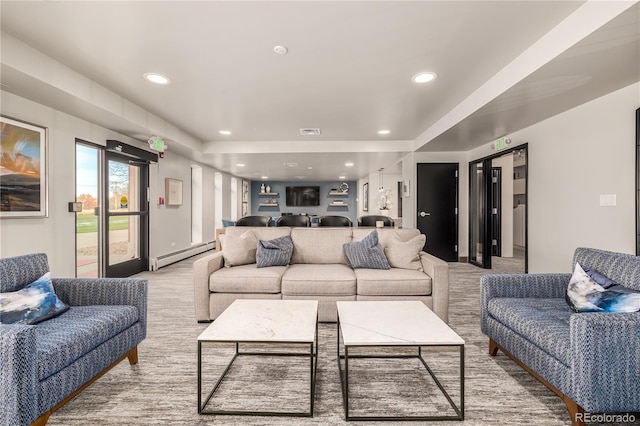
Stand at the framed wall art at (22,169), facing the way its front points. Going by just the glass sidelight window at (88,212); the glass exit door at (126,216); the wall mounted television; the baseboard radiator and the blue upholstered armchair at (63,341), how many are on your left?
4

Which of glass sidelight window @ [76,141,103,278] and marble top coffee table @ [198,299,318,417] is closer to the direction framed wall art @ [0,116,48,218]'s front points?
the marble top coffee table

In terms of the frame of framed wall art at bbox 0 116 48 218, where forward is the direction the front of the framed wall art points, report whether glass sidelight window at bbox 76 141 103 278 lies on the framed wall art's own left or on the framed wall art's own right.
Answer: on the framed wall art's own left

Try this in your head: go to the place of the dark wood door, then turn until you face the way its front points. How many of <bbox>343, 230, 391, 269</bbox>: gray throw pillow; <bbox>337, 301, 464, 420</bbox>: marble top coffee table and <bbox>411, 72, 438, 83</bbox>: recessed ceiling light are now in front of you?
3

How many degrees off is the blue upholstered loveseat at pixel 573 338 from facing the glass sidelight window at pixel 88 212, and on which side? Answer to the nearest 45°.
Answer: approximately 45° to its right

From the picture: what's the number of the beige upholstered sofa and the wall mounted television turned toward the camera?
2

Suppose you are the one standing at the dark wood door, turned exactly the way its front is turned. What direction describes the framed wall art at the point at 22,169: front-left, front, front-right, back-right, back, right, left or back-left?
front-right

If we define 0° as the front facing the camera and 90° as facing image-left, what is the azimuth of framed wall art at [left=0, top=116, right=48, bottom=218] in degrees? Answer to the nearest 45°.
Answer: approximately 315°

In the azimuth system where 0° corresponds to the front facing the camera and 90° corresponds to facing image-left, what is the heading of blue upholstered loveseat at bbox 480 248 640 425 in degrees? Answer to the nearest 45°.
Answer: approximately 45°
